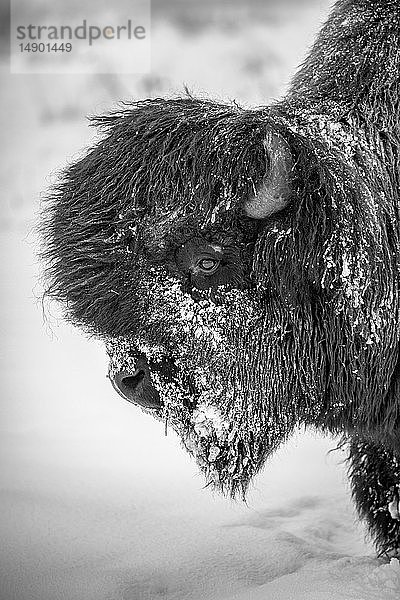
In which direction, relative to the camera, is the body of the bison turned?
to the viewer's left
